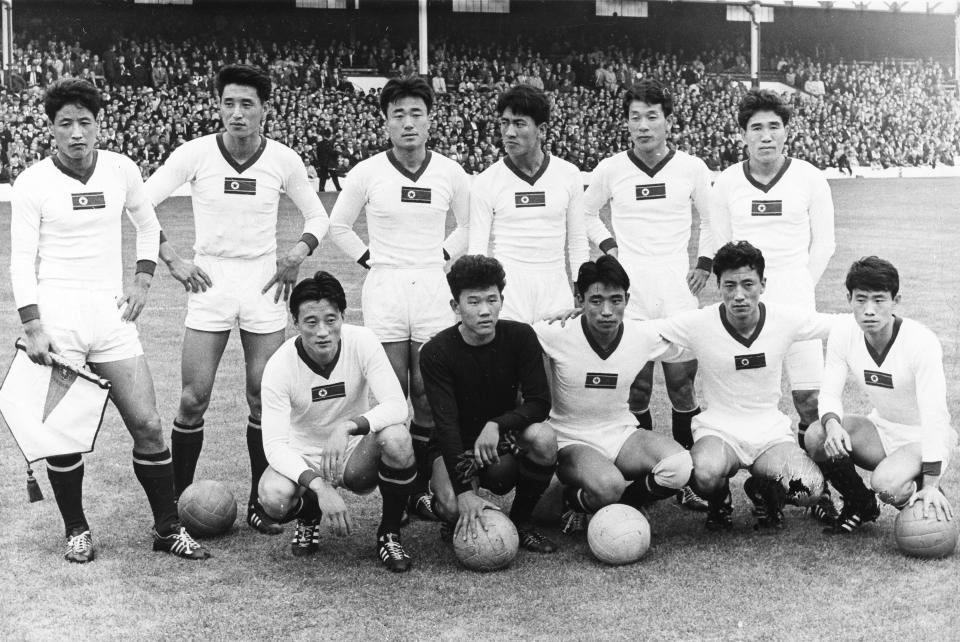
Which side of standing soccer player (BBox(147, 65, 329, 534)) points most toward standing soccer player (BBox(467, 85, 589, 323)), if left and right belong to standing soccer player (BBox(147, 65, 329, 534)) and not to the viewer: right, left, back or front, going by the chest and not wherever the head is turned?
left

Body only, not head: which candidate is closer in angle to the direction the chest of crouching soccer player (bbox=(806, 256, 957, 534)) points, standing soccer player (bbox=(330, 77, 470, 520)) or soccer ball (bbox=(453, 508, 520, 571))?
the soccer ball

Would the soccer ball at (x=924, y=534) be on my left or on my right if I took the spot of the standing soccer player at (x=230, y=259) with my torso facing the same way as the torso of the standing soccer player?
on my left

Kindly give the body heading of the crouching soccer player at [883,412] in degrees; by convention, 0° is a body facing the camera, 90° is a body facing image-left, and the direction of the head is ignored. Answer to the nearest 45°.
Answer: approximately 45°

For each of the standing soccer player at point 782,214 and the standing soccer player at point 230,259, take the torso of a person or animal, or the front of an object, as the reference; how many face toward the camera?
2

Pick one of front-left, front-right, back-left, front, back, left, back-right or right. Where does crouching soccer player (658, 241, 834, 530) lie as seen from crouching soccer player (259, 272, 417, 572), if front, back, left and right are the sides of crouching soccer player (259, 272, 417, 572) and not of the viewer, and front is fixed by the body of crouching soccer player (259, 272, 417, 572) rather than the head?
left

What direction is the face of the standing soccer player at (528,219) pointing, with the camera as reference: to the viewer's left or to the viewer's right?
to the viewer's left
